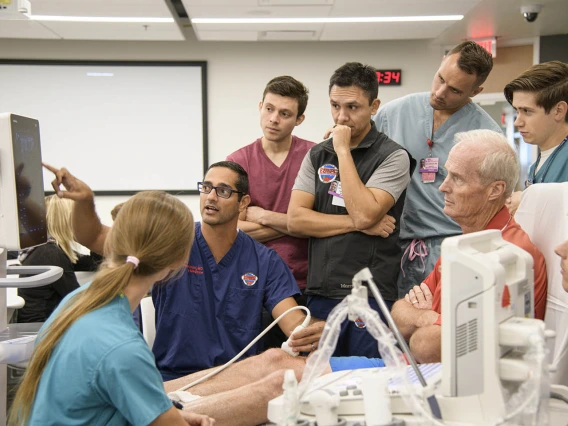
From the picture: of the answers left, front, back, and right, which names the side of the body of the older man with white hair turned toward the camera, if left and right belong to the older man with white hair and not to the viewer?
left

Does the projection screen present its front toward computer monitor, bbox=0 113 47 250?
yes

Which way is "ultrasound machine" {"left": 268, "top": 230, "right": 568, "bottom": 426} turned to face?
to the viewer's left

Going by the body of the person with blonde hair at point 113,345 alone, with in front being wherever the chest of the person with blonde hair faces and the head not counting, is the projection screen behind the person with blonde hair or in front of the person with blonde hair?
in front

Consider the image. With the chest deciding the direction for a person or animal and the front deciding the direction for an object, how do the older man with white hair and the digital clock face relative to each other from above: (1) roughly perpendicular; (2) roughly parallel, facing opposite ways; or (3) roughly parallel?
roughly perpendicular

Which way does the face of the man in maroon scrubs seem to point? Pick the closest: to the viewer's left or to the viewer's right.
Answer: to the viewer's left

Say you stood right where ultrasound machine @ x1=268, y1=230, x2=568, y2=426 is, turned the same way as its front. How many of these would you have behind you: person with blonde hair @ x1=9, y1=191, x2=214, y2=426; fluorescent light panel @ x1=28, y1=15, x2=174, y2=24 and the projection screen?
0

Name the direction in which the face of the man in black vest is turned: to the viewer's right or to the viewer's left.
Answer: to the viewer's left

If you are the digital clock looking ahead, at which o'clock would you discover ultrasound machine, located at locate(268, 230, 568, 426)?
The ultrasound machine is roughly at 12 o'clock from the digital clock.

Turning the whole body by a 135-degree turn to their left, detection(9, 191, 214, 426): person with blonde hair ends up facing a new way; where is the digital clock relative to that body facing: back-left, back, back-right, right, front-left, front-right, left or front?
back-right

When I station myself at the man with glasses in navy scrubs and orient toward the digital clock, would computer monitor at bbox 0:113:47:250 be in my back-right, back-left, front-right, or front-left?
back-left

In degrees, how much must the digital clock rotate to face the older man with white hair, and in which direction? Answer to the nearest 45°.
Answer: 0° — it already faces them

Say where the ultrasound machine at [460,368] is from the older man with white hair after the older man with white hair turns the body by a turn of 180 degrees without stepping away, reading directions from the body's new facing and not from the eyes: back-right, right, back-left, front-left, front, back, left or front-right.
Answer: right

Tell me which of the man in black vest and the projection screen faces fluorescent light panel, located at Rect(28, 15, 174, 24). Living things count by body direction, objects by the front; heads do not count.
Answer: the projection screen

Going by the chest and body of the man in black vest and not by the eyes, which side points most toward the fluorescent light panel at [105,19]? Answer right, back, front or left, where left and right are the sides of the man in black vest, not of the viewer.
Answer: right

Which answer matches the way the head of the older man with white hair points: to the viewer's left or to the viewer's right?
to the viewer's left

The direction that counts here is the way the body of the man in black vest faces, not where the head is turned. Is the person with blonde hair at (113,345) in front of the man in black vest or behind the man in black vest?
in front

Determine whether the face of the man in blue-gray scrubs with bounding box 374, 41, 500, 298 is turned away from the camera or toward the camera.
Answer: toward the camera

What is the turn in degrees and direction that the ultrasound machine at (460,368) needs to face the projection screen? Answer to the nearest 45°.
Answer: approximately 45° to its right

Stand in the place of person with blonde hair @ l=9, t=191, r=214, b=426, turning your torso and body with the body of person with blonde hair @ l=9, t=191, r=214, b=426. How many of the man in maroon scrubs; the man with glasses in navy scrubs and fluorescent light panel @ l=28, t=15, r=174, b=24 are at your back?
0

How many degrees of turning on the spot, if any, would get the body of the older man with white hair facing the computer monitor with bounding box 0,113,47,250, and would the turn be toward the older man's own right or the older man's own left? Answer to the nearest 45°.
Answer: approximately 45° to the older man's own left

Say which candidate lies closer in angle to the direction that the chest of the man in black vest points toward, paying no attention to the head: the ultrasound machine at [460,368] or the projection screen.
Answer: the ultrasound machine
